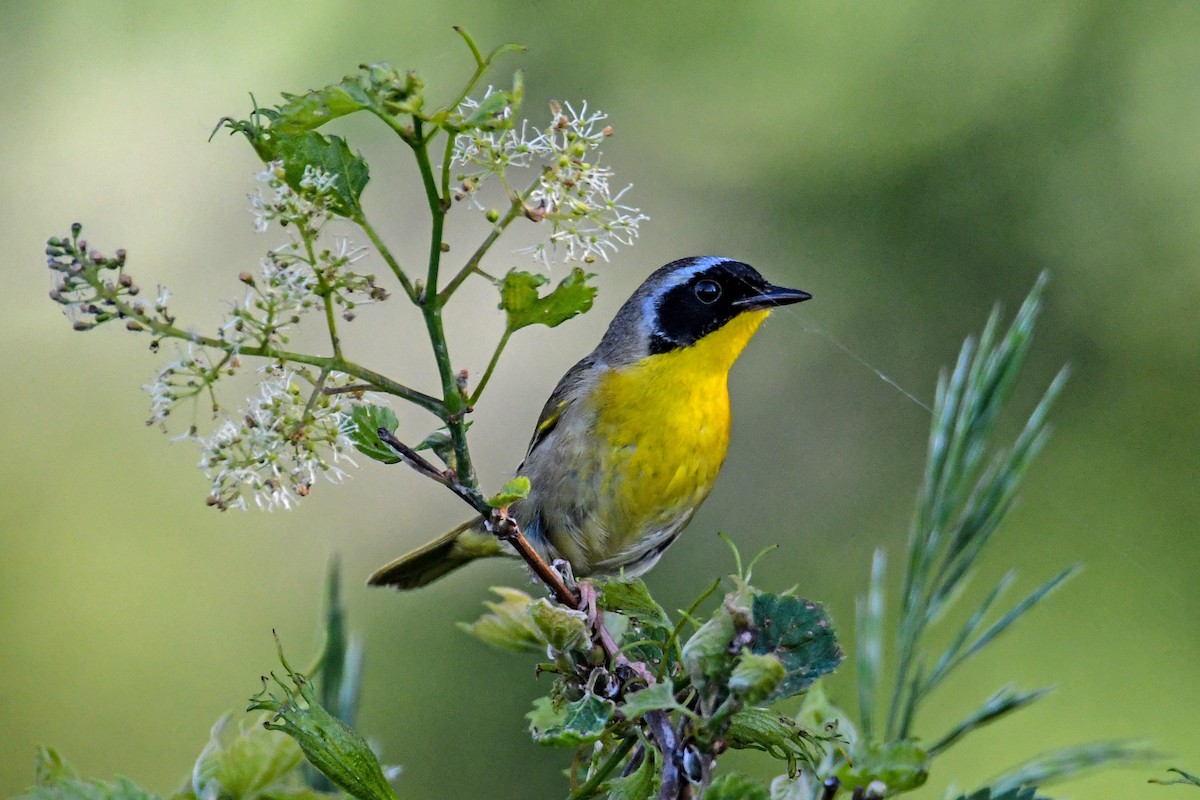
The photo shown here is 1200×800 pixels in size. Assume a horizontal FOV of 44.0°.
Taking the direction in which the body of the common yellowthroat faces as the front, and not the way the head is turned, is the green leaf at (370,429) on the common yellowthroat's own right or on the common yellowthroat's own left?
on the common yellowthroat's own right

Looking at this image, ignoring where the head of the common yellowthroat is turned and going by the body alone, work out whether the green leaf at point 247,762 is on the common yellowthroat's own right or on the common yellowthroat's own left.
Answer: on the common yellowthroat's own right

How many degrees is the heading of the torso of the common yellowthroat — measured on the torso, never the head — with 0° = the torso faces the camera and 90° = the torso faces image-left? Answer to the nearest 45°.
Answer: approximately 315°
